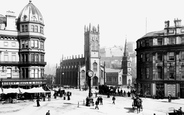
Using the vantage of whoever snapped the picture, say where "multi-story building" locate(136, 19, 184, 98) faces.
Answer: facing the viewer and to the left of the viewer

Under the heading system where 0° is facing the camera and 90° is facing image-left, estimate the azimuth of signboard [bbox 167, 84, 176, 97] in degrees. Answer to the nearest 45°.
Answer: approximately 0°

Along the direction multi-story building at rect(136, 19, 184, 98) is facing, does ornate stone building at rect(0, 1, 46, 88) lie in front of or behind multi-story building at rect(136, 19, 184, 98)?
in front

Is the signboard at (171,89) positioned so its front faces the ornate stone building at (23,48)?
no
